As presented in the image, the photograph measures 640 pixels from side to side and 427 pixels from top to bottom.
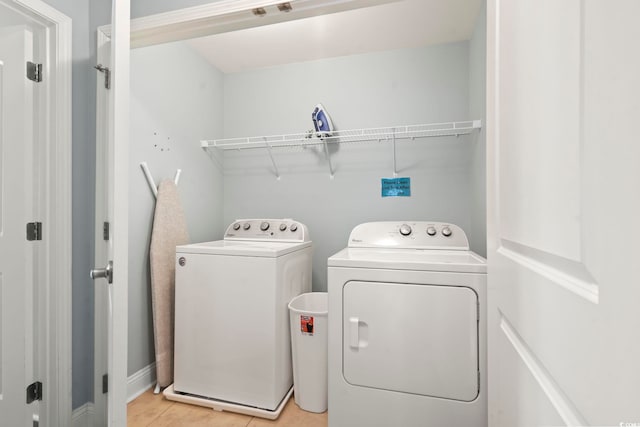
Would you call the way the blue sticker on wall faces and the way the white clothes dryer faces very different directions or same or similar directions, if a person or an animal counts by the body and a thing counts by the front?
same or similar directions

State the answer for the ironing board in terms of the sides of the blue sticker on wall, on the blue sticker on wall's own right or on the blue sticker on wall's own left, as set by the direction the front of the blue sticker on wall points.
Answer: on the blue sticker on wall's own right

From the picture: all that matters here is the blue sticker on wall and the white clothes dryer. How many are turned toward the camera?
2

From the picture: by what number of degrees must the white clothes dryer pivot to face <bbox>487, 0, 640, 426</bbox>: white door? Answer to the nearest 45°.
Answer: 0° — it already faces it

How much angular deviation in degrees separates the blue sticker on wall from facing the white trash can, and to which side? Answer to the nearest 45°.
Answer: approximately 45° to its right

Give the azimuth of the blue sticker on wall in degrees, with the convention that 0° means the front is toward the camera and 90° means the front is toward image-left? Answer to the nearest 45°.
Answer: approximately 0°

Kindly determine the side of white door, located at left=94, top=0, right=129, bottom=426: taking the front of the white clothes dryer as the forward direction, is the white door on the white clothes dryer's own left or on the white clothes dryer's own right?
on the white clothes dryer's own right

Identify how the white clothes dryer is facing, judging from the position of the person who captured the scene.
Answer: facing the viewer

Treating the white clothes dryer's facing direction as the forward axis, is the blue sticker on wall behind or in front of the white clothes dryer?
behind

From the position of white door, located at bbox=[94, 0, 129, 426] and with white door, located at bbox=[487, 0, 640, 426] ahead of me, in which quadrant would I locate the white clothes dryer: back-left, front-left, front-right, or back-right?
front-left

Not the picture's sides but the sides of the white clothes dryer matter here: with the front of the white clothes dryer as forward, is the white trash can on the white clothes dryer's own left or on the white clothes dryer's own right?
on the white clothes dryer's own right
